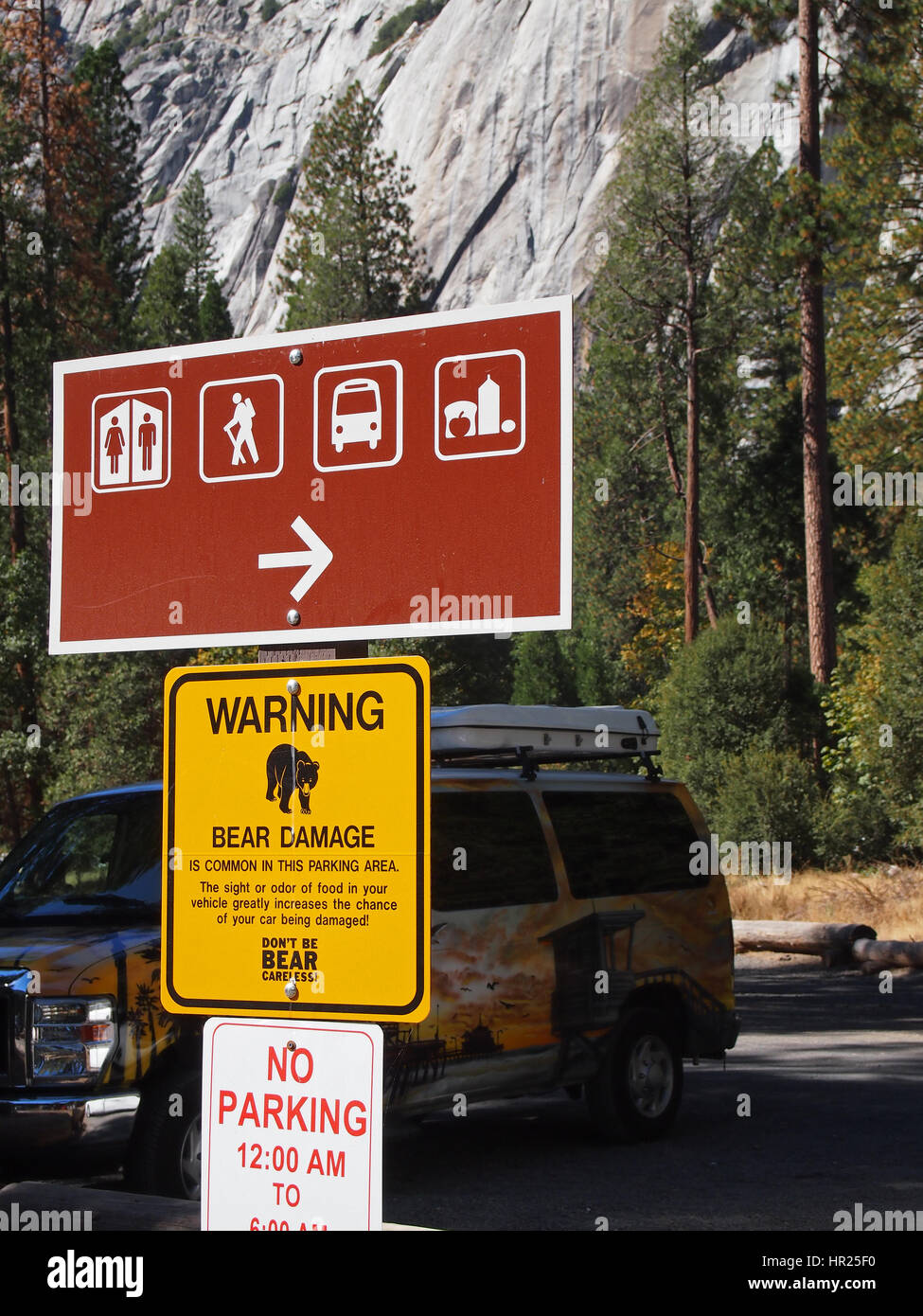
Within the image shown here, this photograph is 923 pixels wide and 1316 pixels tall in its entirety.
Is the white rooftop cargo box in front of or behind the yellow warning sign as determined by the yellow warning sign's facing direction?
behind

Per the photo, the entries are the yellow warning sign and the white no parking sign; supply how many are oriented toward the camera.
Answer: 2

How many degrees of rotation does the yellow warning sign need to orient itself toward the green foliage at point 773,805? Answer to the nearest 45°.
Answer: approximately 180°

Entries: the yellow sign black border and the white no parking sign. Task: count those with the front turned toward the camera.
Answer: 2

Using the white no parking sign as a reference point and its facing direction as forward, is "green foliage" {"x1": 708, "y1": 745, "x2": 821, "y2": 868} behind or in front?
behind

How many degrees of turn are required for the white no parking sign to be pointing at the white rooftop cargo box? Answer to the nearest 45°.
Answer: approximately 180°

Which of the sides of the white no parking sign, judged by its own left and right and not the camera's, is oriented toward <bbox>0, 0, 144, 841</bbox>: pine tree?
back

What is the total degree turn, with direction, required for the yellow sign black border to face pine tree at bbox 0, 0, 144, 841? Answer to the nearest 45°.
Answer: approximately 180°

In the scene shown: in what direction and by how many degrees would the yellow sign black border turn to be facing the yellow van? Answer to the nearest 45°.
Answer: approximately 180°

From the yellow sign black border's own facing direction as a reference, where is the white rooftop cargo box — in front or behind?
behind

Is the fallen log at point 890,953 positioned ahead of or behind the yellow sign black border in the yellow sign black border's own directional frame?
behind

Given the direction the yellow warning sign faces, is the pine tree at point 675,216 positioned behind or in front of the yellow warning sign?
behind

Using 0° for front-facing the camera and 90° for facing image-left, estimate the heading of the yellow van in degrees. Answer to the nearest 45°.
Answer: approximately 45°

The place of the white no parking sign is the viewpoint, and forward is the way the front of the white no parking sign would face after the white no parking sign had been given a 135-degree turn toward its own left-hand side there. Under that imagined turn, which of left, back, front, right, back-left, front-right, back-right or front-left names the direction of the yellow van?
front-left

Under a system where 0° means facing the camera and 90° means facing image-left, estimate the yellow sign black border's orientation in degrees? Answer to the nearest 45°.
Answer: approximately 0°

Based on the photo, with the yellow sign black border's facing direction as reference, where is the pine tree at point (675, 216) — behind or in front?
behind
